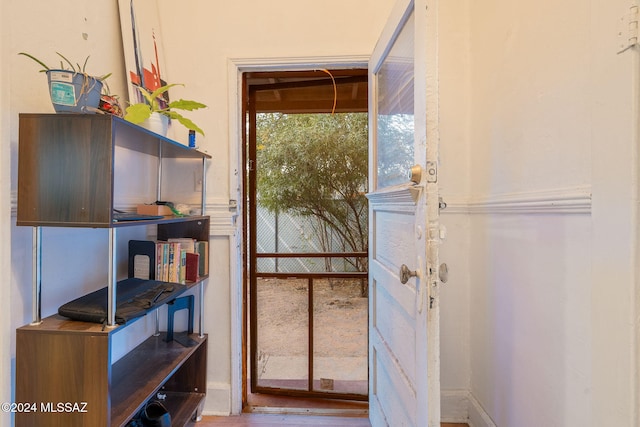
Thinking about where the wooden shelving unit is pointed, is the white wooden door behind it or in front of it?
in front

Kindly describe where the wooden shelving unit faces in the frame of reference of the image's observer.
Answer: facing to the right of the viewer
